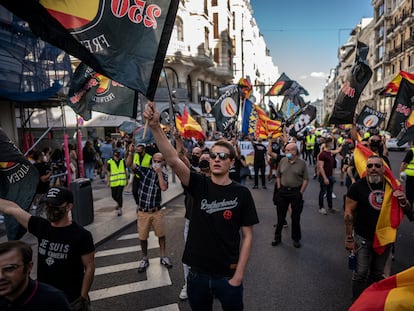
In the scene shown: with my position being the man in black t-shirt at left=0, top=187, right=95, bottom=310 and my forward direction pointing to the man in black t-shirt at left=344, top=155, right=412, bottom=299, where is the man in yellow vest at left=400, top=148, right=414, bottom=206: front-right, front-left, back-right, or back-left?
front-left

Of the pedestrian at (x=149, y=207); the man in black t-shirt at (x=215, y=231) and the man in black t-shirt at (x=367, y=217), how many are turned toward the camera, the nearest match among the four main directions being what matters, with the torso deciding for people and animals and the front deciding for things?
3

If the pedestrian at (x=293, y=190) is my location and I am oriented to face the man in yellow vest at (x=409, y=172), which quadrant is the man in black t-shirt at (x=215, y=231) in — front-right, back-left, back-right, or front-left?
back-right

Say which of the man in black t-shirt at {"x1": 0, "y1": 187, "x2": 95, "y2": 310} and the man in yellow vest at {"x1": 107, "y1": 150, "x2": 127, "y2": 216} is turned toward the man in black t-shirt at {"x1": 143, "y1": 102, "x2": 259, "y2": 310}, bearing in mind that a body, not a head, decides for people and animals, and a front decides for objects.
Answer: the man in yellow vest

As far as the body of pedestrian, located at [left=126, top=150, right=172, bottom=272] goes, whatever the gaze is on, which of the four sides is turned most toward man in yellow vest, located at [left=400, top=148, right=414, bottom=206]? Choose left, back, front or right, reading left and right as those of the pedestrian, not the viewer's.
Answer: left

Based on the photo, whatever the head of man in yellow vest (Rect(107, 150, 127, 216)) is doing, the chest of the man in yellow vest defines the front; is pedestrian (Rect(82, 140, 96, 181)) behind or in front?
behind

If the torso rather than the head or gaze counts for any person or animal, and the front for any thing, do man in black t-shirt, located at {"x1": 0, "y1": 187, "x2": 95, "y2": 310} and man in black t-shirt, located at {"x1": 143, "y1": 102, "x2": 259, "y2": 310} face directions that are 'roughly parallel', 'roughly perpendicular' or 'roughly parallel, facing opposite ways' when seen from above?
roughly parallel

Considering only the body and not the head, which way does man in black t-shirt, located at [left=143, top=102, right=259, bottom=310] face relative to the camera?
toward the camera

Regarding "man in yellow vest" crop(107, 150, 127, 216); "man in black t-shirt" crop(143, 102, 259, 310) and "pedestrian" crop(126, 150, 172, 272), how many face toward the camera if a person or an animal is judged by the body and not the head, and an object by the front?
3

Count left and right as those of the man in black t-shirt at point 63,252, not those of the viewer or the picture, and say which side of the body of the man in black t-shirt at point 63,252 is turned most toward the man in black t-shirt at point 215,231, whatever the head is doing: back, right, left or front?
left

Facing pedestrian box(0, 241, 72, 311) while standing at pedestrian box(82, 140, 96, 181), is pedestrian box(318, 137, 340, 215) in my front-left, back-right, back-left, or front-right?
front-left

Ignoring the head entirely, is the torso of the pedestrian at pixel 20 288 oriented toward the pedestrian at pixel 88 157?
no

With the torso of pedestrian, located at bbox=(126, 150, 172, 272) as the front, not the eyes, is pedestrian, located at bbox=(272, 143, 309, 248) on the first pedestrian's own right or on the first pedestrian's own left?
on the first pedestrian's own left

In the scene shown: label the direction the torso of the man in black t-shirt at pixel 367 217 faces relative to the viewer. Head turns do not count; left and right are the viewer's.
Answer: facing the viewer

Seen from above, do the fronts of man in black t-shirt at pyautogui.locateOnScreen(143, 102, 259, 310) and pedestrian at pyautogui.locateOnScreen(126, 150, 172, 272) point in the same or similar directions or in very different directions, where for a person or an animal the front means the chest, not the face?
same or similar directions

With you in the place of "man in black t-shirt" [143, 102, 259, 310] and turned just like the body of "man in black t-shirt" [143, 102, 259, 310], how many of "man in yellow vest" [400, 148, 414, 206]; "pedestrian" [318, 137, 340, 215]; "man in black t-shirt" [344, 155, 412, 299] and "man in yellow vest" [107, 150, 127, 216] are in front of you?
0

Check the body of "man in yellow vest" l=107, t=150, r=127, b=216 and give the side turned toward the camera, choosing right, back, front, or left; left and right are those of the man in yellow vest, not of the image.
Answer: front

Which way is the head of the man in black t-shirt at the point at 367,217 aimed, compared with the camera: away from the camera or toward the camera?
toward the camera

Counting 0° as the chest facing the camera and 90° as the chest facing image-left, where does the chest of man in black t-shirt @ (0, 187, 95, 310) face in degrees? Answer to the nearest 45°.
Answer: approximately 45°
